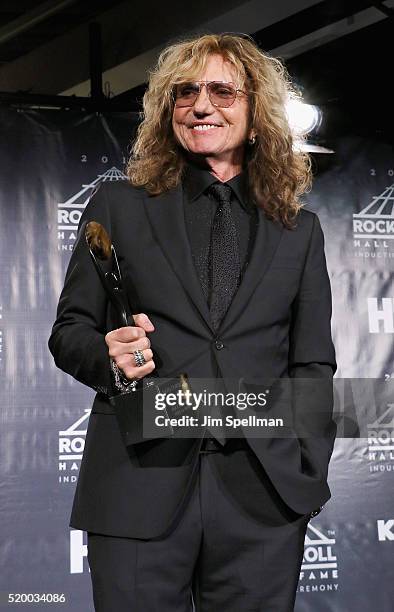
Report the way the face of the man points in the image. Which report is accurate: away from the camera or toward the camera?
toward the camera

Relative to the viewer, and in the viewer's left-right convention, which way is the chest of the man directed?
facing the viewer
